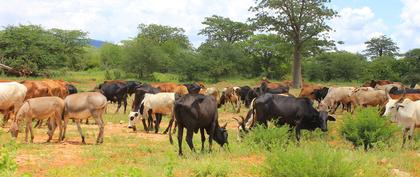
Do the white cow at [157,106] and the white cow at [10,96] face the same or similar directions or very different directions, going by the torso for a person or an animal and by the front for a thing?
same or similar directions

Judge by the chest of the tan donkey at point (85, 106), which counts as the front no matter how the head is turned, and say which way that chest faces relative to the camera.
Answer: to the viewer's left

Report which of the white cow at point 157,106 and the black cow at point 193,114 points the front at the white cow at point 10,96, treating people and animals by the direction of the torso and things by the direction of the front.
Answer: the white cow at point 157,106

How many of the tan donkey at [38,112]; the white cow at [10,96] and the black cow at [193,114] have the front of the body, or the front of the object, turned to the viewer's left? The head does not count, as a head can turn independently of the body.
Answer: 2

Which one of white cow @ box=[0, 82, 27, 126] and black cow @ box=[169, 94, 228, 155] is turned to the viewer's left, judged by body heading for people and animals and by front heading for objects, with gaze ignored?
the white cow

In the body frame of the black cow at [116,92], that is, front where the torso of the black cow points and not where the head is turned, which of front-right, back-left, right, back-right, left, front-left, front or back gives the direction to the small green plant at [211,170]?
right

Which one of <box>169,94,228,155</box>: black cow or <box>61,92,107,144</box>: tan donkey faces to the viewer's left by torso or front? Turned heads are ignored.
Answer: the tan donkey

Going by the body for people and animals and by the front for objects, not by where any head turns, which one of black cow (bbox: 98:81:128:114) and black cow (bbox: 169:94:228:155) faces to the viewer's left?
black cow (bbox: 98:81:128:114)

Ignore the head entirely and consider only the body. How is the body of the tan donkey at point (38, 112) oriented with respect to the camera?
to the viewer's left

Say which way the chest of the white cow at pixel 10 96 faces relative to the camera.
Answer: to the viewer's left
